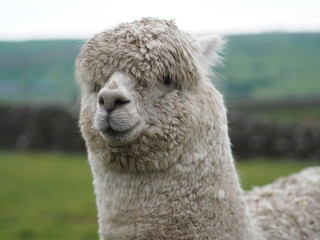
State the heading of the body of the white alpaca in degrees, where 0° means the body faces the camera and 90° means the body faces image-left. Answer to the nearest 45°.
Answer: approximately 45°
